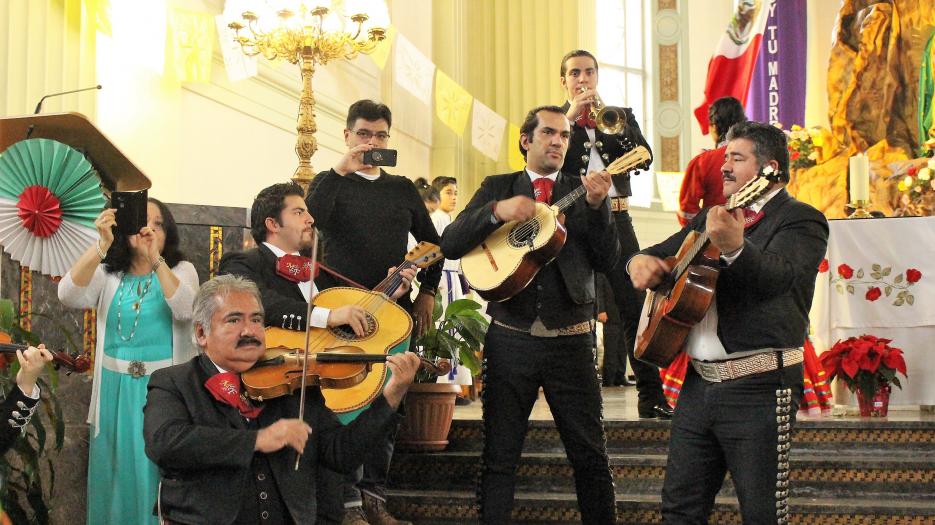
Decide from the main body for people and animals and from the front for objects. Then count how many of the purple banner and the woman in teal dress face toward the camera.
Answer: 2

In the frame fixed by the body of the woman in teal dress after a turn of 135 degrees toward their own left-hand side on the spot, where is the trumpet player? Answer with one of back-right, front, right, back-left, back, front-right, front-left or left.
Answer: front-right

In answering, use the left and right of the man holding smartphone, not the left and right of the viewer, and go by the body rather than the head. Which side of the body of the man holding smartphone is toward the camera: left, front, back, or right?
front

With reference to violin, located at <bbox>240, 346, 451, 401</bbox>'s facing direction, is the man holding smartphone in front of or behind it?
behind

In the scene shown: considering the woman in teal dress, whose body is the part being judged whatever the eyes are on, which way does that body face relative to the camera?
toward the camera

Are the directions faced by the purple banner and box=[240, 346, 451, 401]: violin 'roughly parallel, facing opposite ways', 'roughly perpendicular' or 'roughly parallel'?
roughly parallel

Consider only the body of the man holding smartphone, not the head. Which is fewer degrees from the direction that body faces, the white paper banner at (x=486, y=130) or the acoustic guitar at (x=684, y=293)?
the acoustic guitar

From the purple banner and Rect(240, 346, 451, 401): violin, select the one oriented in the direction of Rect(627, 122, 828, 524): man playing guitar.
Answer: the purple banner

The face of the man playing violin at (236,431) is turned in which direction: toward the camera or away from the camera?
toward the camera

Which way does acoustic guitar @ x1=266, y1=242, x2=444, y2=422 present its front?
toward the camera

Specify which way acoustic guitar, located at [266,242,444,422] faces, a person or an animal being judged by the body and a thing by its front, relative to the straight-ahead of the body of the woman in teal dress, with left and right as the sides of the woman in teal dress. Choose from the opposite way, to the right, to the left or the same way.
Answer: the same way

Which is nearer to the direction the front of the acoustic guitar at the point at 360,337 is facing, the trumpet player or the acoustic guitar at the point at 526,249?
the acoustic guitar

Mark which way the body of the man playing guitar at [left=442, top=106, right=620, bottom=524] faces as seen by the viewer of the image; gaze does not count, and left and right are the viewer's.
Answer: facing the viewer

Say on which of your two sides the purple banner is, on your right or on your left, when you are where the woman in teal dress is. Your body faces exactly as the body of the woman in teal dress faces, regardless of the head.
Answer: on your left

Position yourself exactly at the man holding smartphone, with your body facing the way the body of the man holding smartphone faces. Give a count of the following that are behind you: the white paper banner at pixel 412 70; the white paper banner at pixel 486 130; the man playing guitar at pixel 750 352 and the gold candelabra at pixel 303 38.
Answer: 3
